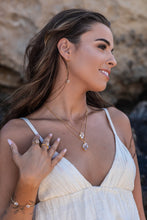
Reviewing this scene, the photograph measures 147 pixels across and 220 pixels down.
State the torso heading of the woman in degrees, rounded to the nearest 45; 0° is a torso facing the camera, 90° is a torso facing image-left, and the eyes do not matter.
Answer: approximately 315°

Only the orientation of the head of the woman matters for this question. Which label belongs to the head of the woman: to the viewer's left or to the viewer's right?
to the viewer's right
